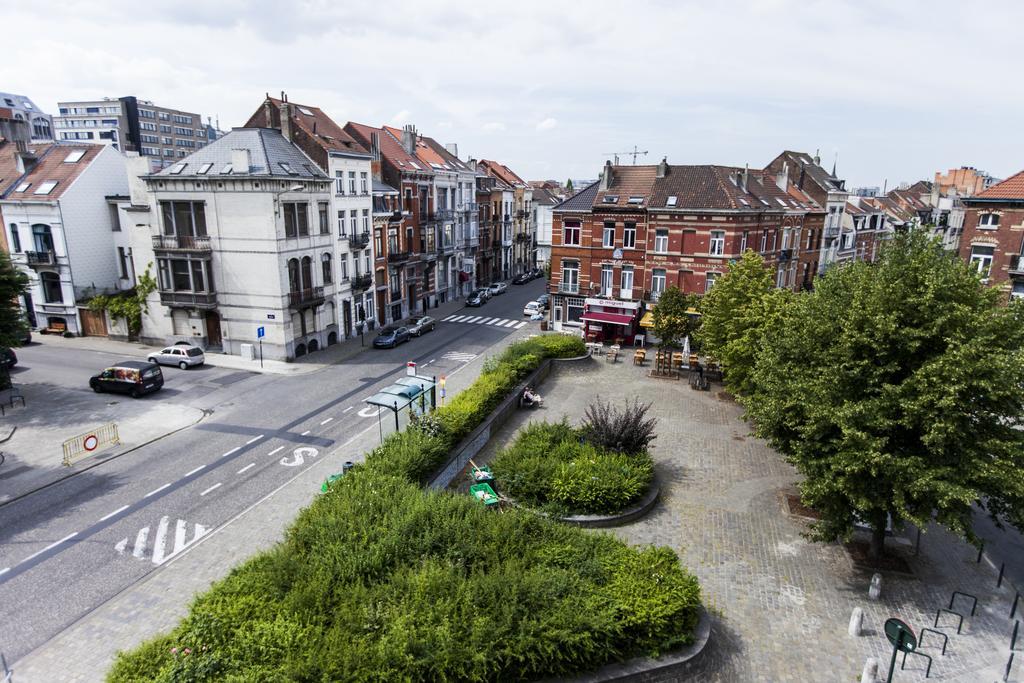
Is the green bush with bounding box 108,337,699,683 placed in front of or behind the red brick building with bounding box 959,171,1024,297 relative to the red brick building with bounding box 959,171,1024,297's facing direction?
in front

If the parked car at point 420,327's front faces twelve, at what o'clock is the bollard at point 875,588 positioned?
The bollard is roughly at 10 o'clock from the parked car.

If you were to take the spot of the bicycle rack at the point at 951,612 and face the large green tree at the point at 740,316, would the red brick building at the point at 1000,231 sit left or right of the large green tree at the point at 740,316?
right

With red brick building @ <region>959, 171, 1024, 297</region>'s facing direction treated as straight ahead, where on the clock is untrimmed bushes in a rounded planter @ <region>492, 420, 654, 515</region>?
The untrimmed bushes in a rounded planter is roughly at 11 o'clock from the red brick building.

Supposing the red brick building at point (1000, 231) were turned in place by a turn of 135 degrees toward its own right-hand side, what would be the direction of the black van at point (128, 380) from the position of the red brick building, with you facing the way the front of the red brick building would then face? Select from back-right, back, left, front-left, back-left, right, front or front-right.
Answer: back-left

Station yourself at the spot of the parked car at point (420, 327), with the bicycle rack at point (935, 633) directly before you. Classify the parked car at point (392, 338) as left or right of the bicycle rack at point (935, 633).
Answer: right

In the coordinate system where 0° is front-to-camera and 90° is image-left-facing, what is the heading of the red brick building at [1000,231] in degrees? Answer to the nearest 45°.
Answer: approximately 45°

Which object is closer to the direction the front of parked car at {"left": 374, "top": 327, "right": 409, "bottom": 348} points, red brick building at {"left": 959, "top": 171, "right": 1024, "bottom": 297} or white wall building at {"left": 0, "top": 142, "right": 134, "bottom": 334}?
the white wall building

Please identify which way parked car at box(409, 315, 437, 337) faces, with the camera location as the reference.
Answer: facing the viewer and to the left of the viewer

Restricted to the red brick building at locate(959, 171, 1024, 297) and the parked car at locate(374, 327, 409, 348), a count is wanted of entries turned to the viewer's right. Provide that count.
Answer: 0

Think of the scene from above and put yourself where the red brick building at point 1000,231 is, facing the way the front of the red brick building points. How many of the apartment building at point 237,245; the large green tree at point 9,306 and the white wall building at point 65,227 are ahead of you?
3

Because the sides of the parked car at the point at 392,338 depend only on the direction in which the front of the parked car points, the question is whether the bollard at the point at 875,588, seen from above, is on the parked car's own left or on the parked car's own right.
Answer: on the parked car's own left

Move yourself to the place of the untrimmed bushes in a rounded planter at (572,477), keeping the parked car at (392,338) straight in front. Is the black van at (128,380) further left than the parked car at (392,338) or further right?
left
